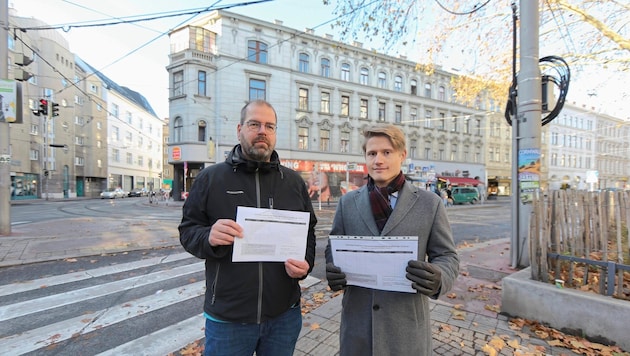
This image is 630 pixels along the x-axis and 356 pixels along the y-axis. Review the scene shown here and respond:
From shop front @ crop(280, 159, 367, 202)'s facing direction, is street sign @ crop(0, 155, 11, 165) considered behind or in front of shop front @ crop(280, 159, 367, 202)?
in front

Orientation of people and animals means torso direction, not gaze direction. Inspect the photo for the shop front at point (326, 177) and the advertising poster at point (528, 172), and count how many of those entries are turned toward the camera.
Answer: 2

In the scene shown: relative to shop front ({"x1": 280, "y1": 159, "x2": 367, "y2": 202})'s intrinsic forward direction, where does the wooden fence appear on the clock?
The wooden fence is roughly at 12 o'clock from the shop front.

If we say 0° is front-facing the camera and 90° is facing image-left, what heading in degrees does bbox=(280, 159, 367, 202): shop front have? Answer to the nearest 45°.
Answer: approximately 0°

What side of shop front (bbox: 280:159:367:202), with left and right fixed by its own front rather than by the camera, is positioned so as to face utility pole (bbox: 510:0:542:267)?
front
